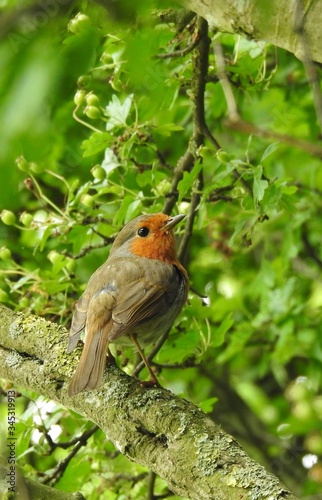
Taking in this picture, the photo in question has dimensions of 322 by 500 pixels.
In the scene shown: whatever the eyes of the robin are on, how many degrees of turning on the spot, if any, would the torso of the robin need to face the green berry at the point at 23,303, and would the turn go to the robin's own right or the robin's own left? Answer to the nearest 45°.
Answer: approximately 90° to the robin's own left

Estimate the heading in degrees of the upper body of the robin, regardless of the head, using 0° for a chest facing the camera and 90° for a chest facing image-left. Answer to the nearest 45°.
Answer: approximately 225°

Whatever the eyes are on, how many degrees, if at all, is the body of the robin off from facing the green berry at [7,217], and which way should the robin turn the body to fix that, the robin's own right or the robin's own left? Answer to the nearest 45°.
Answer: approximately 90° to the robin's own left
